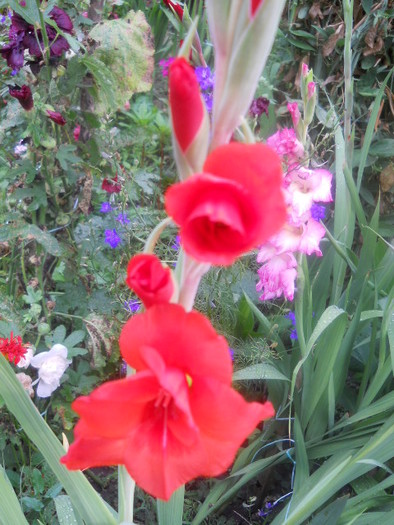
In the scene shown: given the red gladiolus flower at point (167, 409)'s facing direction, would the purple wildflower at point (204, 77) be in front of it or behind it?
behind

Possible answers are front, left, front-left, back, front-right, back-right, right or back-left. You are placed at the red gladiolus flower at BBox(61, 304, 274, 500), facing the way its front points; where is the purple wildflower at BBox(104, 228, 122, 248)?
back

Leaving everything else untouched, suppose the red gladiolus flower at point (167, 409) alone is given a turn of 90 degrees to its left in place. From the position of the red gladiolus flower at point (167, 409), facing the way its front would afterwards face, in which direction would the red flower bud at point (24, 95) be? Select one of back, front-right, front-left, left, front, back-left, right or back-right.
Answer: left

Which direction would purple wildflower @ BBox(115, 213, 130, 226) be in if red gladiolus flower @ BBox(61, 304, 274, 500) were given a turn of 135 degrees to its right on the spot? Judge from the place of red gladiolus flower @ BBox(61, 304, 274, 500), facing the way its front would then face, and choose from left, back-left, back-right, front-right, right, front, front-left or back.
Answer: front-right

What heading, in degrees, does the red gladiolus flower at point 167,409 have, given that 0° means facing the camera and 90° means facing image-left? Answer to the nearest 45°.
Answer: approximately 0°

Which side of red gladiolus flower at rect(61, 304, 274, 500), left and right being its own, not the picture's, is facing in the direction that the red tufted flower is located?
back

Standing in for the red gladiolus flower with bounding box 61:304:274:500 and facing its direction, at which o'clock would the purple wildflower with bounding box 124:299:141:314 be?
The purple wildflower is roughly at 6 o'clock from the red gladiolus flower.

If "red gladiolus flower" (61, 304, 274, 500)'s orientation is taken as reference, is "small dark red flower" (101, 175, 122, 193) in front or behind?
behind
